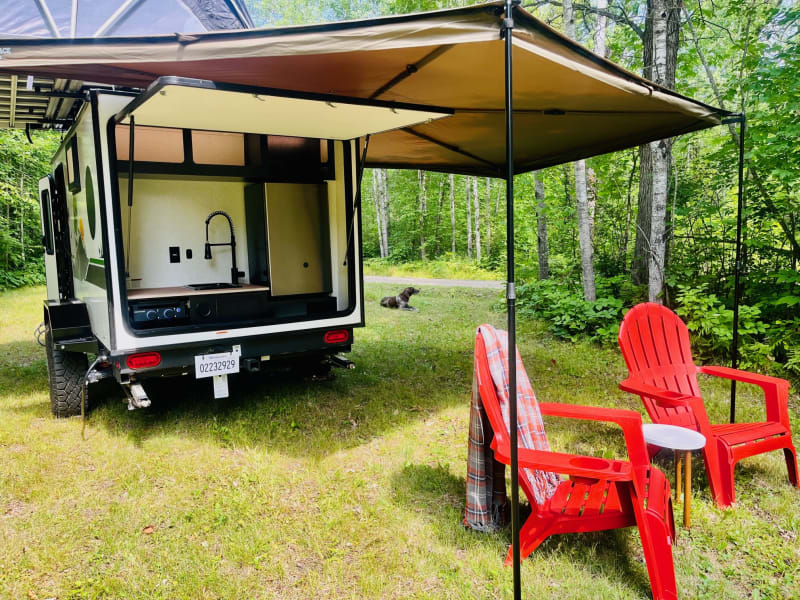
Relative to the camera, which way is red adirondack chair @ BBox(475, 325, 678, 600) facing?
to the viewer's right

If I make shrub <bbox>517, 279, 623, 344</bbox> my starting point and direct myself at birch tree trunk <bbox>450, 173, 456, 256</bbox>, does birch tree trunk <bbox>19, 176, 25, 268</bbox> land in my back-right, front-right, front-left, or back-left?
front-left

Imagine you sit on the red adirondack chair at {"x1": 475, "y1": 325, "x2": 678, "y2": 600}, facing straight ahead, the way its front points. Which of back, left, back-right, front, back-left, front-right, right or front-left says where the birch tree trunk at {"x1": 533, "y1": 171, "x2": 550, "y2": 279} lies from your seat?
left

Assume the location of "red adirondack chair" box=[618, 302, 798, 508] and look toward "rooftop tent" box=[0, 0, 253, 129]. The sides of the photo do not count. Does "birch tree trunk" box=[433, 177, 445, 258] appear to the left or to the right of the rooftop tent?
right

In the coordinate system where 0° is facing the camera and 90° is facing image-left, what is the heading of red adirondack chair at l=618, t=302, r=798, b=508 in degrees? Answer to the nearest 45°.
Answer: approximately 315°

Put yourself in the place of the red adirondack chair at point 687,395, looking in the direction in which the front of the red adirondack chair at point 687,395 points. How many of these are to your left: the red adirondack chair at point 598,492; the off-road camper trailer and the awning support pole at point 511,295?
0

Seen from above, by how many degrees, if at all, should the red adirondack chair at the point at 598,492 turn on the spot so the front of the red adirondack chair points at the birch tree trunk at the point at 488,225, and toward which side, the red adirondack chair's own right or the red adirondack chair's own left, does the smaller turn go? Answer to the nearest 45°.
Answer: approximately 90° to the red adirondack chair's own left

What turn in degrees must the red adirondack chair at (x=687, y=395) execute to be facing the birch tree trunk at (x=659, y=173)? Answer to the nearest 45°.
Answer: approximately 135° to its left

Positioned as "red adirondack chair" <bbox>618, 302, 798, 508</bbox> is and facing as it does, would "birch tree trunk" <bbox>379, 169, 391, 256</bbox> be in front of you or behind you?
behind

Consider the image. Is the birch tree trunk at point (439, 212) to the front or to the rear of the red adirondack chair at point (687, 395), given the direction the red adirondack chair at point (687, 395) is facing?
to the rear

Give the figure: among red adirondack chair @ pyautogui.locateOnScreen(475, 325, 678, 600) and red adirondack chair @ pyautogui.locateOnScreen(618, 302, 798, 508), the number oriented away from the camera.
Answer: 0

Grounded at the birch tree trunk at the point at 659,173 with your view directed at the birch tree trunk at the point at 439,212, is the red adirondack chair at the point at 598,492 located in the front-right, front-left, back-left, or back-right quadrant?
back-left

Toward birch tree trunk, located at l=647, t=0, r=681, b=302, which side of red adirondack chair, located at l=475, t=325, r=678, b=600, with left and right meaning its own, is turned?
left
